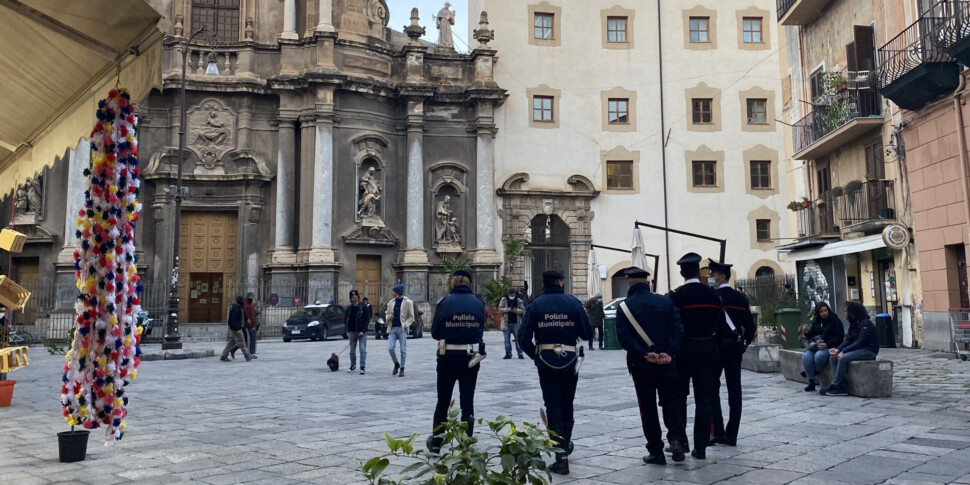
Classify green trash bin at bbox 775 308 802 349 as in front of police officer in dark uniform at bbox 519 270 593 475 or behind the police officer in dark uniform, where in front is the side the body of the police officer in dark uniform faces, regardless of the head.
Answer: in front

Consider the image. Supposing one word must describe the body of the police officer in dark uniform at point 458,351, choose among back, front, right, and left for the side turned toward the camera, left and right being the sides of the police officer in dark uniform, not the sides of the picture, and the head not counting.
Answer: back

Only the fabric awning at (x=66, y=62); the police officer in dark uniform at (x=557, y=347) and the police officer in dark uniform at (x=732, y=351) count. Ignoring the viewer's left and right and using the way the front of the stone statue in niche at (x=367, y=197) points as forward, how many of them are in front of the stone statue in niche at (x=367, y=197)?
3

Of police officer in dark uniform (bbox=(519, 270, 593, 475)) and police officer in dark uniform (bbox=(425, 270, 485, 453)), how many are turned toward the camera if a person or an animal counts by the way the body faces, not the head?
0

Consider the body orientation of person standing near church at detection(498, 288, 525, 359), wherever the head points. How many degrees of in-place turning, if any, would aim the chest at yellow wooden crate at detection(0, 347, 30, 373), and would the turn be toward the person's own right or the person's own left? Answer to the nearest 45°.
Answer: approximately 45° to the person's own right

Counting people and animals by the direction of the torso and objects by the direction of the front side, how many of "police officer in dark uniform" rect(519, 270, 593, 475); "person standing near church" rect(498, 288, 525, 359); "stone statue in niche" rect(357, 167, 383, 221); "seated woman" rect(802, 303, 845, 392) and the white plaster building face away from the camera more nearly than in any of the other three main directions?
1

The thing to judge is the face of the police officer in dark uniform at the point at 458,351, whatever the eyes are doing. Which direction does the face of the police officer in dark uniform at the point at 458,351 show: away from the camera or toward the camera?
away from the camera

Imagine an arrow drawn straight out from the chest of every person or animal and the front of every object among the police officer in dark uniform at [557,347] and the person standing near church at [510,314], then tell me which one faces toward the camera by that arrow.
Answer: the person standing near church

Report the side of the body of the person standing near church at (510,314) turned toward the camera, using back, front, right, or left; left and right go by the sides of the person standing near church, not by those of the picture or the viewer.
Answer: front

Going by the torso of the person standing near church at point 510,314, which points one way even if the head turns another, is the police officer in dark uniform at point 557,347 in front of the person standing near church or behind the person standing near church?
in front

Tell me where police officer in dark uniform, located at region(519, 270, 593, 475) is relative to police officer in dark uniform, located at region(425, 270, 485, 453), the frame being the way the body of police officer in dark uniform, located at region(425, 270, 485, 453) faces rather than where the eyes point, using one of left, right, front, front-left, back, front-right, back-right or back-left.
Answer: back-right

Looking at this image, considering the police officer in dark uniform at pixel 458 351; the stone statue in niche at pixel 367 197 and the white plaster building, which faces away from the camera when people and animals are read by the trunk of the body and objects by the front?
the police officer in dark uniform

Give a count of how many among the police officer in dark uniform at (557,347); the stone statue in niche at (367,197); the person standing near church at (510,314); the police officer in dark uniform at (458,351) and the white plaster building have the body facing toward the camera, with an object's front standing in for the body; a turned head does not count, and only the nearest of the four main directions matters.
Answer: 3

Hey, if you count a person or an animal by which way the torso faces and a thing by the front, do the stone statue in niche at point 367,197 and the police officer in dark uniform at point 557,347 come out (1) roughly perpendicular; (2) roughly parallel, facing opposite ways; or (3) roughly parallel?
roughly parallel, facing opposite ways

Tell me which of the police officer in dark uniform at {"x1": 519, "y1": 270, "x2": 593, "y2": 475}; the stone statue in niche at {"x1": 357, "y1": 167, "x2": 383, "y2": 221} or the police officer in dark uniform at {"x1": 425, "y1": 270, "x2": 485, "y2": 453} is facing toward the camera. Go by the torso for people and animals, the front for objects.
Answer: the stone statue in niche

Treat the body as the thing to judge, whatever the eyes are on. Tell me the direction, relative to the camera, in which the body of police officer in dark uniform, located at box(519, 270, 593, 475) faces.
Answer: away from the camera

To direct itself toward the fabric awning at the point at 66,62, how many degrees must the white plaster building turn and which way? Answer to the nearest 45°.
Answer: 0° — it already faces it

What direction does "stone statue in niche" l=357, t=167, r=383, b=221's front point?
toward the camera

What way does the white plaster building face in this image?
toward the camera

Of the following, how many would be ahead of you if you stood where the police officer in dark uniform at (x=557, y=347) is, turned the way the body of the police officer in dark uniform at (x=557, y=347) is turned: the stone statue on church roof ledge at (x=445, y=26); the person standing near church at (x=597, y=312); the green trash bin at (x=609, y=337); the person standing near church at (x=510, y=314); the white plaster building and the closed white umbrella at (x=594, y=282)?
6

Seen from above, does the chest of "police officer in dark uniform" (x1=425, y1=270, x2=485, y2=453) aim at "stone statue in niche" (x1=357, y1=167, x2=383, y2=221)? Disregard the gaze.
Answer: yes
